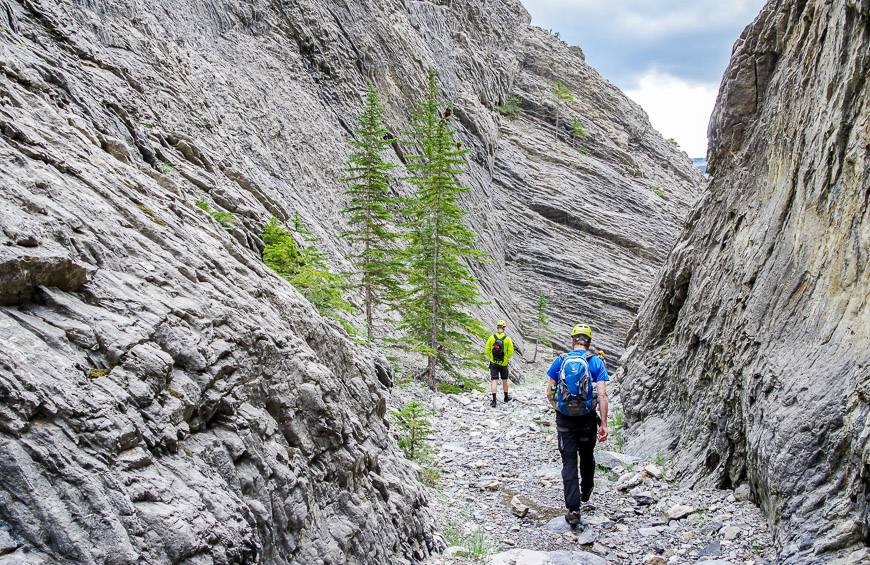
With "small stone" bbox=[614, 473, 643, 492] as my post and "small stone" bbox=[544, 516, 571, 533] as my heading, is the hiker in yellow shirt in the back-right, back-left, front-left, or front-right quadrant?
back-right

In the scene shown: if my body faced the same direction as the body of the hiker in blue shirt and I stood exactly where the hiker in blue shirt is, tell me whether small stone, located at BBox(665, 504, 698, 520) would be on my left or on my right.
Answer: on my right

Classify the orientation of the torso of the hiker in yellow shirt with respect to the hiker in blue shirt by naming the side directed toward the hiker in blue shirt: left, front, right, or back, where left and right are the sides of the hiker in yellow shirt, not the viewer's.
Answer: back

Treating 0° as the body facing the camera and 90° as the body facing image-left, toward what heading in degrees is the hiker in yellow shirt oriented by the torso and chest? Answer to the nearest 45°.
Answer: approximately 180°

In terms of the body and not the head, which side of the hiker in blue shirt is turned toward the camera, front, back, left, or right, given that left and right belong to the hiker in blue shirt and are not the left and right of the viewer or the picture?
back

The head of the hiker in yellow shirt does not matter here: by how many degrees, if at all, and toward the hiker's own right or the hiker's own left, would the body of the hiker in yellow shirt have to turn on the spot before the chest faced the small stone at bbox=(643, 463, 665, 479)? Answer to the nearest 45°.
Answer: approximately 180°

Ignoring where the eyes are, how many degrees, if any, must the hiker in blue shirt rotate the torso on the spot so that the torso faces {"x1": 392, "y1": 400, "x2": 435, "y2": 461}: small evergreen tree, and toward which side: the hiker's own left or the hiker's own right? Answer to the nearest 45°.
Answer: approximately 45° to the hiker's own left

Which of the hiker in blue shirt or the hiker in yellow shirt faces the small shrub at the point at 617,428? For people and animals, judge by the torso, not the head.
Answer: the hiker in blue shirt

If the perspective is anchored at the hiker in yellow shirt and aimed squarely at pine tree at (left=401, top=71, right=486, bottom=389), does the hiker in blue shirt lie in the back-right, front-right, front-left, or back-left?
back-left

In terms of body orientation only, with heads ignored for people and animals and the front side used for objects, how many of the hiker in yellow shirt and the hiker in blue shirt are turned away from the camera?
2
